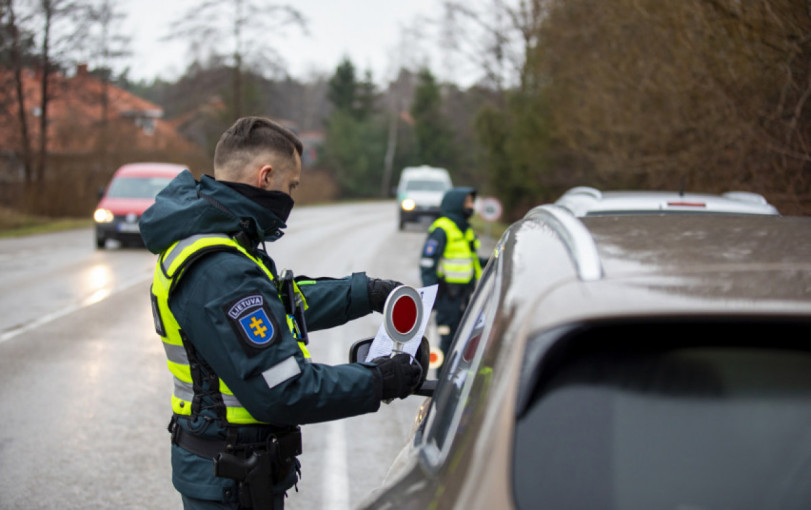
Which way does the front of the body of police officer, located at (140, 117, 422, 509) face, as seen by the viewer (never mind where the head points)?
to the viewer's right

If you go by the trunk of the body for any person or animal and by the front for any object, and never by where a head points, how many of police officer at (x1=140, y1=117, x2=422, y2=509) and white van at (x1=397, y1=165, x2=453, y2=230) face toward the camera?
1

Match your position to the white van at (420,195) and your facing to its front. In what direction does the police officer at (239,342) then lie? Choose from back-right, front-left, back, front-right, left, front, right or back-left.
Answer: front

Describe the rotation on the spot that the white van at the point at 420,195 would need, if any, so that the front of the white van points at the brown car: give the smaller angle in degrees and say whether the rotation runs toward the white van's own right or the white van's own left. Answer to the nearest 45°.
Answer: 0° — it already faces it

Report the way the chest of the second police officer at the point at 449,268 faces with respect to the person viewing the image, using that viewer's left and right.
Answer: facing the viewer and to the right of the viewer

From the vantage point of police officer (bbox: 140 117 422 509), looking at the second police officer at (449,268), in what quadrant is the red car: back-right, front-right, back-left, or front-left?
front-left

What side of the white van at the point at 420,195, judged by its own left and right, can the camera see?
front

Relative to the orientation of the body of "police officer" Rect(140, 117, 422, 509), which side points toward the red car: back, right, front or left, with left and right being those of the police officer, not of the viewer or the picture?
left

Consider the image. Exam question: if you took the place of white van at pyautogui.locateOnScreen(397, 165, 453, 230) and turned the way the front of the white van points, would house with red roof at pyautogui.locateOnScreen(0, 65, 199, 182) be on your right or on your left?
on your right

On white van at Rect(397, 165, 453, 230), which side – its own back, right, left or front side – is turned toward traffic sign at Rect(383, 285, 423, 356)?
front

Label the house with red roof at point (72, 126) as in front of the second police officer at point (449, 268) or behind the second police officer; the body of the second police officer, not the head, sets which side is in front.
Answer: behind

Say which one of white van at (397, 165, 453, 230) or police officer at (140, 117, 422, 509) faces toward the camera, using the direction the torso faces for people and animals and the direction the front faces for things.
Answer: the white van

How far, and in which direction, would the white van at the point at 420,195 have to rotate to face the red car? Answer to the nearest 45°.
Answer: approximately 45° to its right
